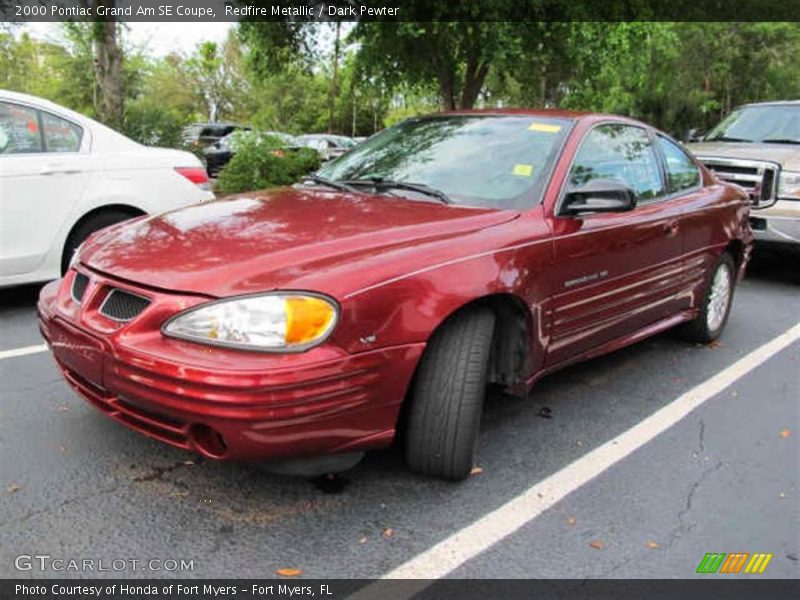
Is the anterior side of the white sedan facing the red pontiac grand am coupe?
no

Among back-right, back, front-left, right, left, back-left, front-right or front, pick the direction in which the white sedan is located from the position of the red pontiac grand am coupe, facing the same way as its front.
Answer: right

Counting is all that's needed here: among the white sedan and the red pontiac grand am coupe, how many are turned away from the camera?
0

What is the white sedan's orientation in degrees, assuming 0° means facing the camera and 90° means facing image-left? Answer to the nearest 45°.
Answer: approximately 90°

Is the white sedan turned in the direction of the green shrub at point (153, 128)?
no

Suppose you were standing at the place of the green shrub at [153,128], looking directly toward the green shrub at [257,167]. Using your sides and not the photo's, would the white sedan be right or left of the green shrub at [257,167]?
right

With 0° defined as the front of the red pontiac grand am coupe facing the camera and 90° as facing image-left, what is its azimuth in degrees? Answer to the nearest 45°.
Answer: approximately 45°

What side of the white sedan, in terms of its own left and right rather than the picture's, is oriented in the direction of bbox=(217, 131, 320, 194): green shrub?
right

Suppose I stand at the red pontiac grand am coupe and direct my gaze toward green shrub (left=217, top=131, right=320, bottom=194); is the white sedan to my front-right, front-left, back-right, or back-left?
front-left

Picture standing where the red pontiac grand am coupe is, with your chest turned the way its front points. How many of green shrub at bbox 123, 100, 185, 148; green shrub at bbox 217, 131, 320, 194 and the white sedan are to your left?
0

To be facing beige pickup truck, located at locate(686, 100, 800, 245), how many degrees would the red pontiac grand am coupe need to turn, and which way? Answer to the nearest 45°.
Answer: approximately 180°

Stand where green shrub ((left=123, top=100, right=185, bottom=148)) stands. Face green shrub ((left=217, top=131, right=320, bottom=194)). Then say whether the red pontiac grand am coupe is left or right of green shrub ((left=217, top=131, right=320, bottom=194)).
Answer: right

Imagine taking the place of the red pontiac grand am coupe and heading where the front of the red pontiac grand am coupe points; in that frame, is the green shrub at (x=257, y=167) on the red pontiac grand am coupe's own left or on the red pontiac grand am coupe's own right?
on the red pontiac grand am coupe's own right
